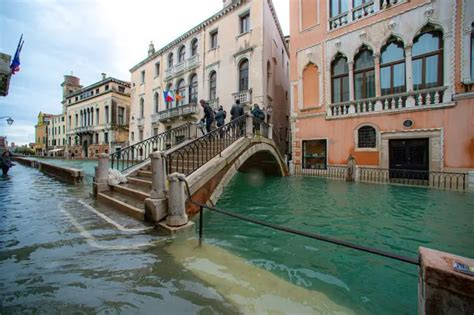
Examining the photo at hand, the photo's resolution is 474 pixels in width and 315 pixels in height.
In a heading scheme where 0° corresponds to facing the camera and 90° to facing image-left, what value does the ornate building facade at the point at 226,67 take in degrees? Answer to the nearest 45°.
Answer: approximately 45°

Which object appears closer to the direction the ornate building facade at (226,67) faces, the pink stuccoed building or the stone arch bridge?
the stone arch bridge

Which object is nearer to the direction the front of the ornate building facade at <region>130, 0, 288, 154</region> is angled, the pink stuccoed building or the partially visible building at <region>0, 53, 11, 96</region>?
the partially visible building

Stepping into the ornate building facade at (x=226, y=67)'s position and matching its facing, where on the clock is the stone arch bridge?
The stone arch bridge is roughly at 11 o'clock from the ornate building facade.
